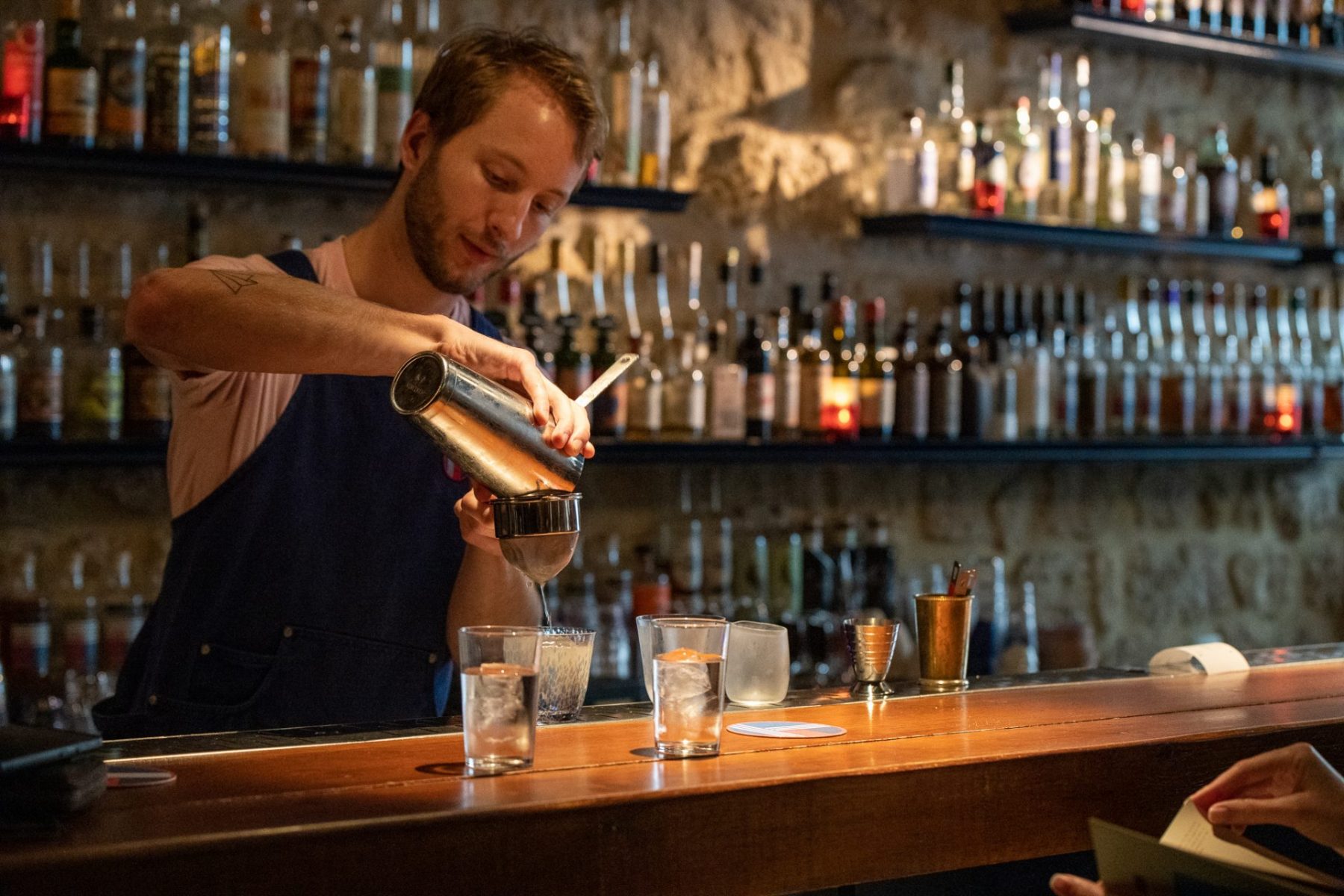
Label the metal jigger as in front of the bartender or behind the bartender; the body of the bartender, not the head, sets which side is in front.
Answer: in front

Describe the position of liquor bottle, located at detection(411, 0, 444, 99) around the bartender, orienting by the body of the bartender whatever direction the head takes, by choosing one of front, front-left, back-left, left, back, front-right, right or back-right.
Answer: back-left

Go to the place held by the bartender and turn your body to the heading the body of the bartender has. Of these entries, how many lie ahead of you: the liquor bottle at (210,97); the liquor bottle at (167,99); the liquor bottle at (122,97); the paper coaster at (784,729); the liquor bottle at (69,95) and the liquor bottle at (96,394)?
1

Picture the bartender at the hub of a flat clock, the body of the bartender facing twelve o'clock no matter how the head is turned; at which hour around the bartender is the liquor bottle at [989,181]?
The liquor bottle is roughly at 9 o'clock from the bartender.

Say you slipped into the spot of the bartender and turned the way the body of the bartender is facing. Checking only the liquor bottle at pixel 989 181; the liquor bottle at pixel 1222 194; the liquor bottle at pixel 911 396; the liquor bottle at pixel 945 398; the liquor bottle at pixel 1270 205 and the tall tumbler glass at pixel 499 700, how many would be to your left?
5

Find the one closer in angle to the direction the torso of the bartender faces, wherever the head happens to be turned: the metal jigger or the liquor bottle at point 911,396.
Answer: the metal jigger

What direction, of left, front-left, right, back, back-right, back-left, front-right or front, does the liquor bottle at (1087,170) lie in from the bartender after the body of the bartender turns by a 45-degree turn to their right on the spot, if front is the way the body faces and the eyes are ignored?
back-left

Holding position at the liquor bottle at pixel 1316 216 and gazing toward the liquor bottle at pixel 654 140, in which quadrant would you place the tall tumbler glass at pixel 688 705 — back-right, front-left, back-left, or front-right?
front-left

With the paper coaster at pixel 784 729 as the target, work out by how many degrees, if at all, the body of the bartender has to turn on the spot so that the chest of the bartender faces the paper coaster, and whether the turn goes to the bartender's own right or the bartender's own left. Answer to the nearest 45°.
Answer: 0° — they already face it

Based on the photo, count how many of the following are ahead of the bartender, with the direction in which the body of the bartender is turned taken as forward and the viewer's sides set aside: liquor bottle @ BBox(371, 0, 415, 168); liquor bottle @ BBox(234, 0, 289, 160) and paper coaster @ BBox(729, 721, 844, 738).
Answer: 1

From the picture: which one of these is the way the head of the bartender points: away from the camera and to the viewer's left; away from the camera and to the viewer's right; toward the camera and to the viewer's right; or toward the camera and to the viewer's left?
toward the camera and to the viewer's right

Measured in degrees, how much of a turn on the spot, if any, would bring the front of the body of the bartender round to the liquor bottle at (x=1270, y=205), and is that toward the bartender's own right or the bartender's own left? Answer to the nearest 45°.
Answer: approximately 90° to the bartender's own left

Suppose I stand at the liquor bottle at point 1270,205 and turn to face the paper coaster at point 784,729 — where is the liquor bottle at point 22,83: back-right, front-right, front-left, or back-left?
front-right

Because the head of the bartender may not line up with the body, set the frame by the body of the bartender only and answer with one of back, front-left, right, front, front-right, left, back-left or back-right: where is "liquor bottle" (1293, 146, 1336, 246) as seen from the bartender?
left

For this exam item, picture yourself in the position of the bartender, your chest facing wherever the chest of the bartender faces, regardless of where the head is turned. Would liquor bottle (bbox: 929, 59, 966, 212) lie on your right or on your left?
on your left

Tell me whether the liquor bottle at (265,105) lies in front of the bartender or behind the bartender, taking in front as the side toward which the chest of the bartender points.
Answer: behind

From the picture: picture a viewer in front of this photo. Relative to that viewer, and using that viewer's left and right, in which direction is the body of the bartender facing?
facing the viewer and to the right of the viewer

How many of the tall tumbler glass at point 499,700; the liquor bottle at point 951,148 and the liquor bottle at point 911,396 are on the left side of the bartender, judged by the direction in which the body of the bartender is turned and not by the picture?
2
